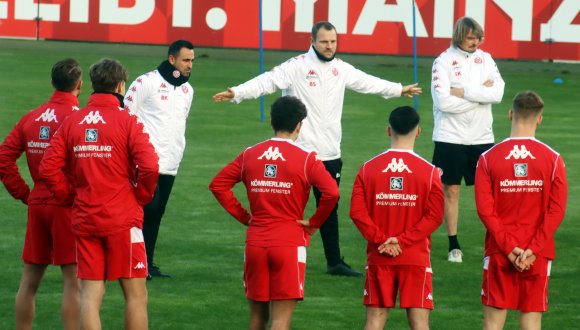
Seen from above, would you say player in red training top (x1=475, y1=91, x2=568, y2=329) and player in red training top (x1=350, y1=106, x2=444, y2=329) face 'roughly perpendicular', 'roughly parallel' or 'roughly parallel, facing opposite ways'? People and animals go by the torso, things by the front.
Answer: roughly parallel

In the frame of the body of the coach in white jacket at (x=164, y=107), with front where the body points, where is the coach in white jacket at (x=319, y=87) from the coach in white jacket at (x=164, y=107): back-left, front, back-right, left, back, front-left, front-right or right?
front-left

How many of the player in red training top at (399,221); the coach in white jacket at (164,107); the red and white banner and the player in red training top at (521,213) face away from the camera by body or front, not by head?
2

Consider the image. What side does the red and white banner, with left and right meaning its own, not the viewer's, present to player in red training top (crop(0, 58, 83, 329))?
front

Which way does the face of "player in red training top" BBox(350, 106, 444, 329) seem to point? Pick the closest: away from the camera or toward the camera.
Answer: away from the camera

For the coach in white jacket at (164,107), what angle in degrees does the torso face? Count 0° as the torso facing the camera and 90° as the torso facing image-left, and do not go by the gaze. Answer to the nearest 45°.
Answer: approximately 315°

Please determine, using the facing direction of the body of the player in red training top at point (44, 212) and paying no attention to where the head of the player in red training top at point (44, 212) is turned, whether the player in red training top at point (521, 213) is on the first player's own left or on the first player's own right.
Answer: on the first player's own right

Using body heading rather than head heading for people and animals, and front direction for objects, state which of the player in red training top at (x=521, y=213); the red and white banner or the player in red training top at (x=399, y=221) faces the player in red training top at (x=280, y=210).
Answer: the red and white banner

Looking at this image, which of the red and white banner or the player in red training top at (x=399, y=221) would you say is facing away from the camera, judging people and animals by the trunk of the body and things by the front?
the player in red training top

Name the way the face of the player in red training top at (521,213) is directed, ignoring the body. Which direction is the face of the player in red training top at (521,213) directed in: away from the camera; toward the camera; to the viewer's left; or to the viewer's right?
away from the camera

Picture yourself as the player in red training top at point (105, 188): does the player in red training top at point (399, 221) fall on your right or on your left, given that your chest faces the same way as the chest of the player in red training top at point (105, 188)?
on your right

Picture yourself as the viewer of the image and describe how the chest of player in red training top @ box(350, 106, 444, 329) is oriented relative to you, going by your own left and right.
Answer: facing away from the viewer

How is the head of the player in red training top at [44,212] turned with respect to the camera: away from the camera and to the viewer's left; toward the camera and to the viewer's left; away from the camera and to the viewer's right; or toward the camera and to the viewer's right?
away from the camera and to the viewer's right

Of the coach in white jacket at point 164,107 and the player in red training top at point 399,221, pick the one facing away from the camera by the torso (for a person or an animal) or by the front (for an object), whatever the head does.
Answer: the player in red training top
